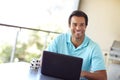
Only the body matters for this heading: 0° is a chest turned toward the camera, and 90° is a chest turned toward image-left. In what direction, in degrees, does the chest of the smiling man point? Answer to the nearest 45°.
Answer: approximately 0°
